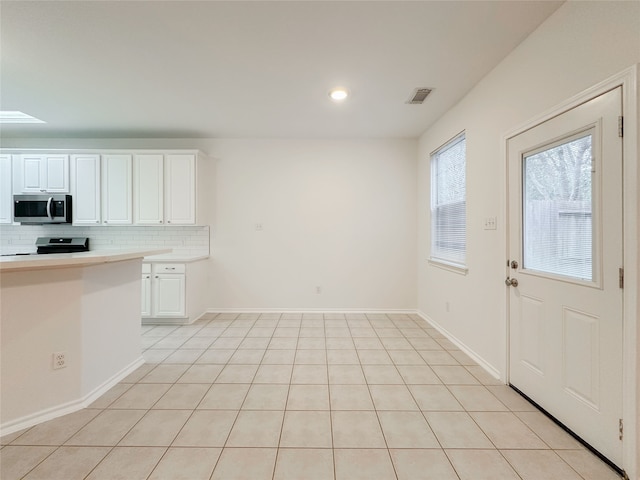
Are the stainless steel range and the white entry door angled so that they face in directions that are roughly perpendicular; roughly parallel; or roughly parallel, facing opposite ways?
roughly perpendicular

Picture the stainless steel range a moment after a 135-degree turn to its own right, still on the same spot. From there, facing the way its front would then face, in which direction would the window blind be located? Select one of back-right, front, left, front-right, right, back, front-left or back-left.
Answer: back-right

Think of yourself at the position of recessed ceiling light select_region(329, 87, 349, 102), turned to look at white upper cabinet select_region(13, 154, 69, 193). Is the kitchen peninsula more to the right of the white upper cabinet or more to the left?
left

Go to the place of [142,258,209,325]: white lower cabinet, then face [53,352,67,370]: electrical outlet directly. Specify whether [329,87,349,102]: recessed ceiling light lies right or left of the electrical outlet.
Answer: left

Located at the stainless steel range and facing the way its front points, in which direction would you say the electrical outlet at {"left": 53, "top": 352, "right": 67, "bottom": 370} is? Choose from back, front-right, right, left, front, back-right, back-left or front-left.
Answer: front-left

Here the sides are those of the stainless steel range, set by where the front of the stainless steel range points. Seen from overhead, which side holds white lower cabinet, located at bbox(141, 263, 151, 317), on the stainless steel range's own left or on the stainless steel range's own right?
on the stainless steel range's own left

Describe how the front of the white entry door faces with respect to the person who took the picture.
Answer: facing the viewer and to the left of the viewer

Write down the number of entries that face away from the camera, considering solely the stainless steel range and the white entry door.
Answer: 0

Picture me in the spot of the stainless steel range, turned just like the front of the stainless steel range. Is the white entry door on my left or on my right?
on my left
